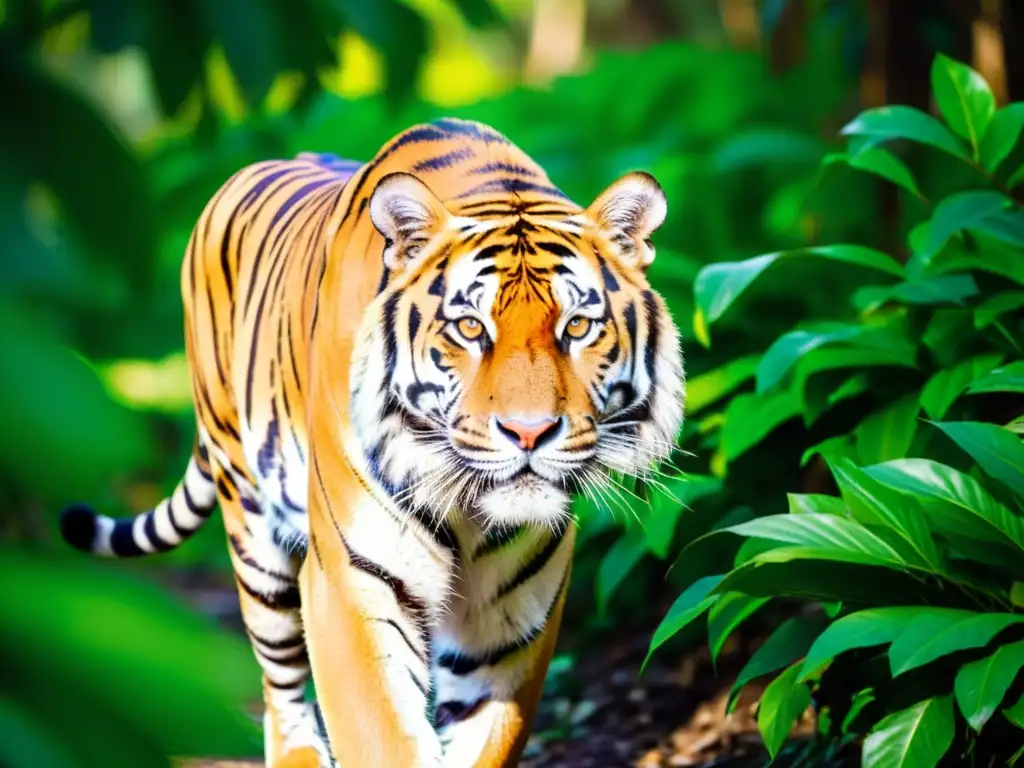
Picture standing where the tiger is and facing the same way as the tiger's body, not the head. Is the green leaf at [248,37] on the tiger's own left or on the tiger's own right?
on the tiger's own right

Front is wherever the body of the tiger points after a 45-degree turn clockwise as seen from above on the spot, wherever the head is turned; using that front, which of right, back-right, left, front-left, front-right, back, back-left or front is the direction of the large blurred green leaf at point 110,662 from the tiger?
front

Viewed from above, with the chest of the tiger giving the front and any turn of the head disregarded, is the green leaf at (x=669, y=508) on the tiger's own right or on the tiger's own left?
on the tiger's own left

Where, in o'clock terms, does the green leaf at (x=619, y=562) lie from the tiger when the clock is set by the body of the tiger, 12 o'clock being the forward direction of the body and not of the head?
The green leaf is roughly at 8 o'clock from the tiger.

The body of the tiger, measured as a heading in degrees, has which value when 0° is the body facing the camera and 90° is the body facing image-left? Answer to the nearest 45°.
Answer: approximately 315°
